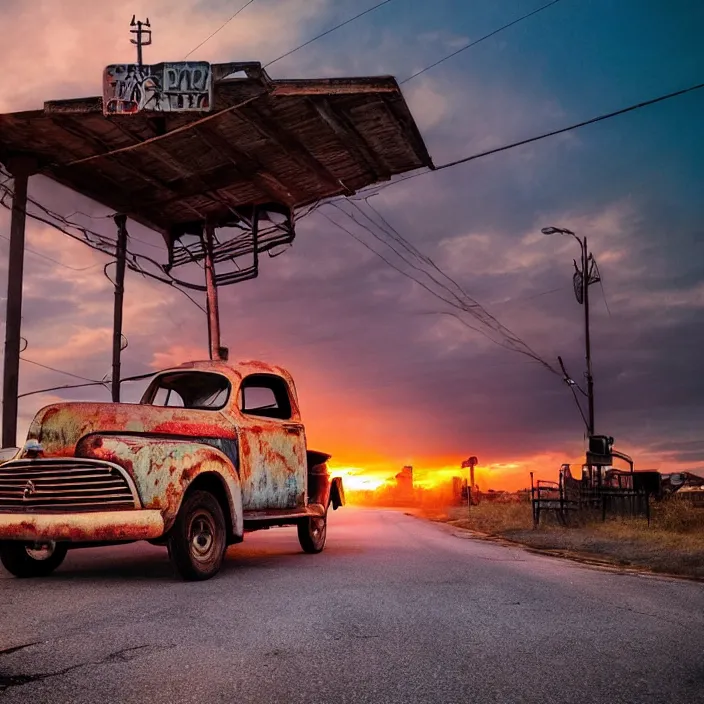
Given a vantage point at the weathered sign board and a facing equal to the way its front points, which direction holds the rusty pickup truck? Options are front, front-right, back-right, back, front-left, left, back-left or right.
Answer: front

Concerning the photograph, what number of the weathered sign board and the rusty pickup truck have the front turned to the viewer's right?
0

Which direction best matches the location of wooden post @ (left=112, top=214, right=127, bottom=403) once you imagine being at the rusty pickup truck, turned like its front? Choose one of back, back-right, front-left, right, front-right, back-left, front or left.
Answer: back-right

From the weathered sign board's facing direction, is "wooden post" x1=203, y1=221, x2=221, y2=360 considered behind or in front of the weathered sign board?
behind

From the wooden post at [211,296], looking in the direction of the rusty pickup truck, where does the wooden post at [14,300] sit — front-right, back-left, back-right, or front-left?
front-right

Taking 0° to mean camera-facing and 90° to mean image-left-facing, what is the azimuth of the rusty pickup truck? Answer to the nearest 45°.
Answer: approximately 45°

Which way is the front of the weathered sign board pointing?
toward the camera

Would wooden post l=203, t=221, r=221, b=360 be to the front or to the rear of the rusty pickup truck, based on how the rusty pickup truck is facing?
to the rear

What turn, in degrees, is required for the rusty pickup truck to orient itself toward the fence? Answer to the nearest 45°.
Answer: approximately 180°
